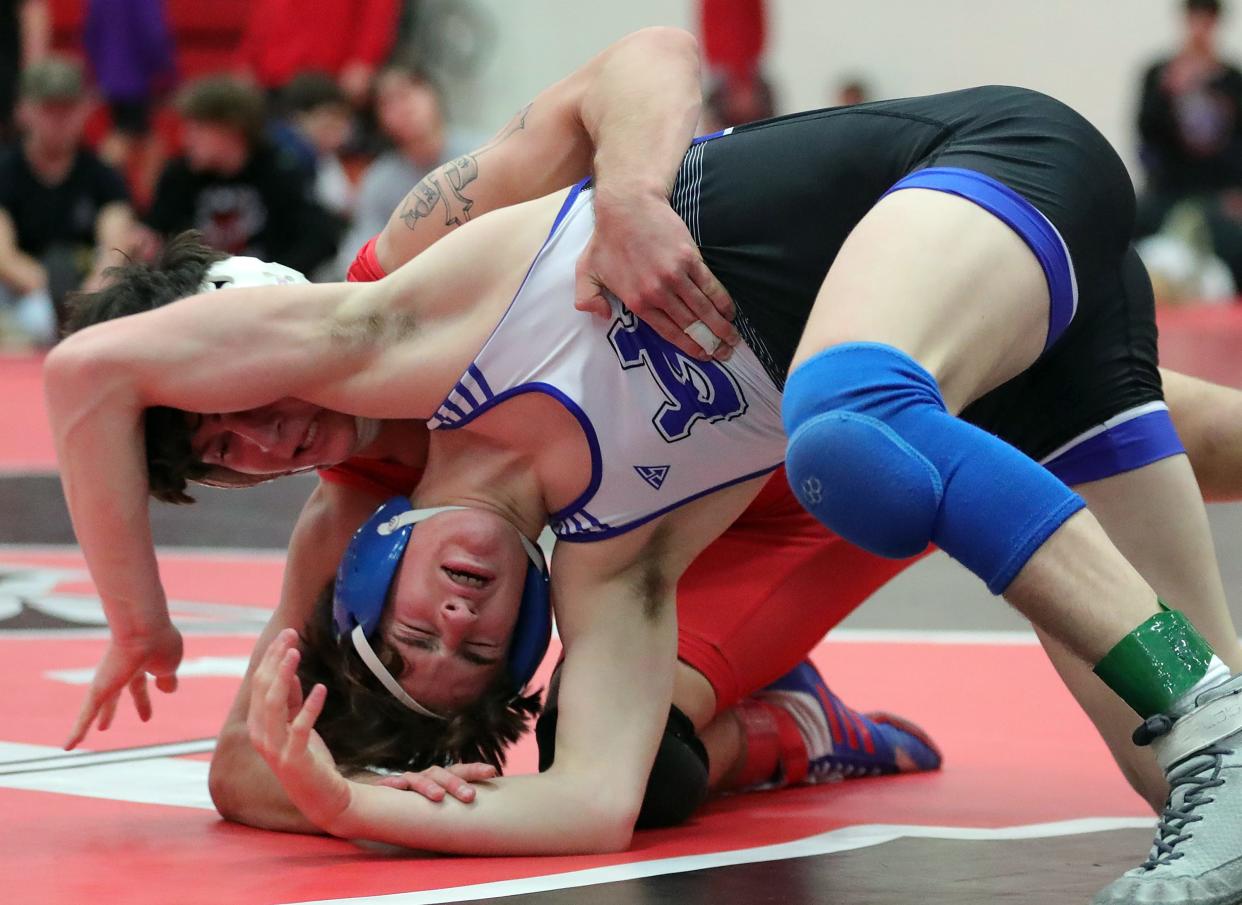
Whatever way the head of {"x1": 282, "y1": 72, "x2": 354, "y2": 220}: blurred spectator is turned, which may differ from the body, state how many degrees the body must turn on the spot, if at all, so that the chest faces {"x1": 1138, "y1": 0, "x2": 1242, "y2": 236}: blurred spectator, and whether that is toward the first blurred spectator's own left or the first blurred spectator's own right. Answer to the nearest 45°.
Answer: approximately 90° to the first blurred spectator's own left

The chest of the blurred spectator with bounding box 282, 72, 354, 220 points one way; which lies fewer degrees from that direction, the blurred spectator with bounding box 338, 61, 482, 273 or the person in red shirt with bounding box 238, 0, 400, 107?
the blurred spectator

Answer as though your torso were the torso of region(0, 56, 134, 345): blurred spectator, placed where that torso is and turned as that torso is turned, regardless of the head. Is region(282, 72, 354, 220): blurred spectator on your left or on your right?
on your left

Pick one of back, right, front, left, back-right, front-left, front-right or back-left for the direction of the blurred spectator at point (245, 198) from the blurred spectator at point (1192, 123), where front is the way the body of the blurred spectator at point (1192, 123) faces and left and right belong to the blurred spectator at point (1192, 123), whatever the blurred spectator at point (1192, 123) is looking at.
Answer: front-right

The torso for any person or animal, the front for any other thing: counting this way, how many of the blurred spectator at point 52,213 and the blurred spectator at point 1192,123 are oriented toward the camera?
2

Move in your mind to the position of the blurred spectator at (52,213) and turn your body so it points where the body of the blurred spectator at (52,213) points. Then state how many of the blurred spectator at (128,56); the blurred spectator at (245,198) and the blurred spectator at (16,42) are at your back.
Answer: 2

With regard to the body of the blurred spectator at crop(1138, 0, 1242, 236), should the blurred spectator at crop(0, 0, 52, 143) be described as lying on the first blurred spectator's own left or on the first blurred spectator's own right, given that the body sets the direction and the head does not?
on the first blurred spectator's own right

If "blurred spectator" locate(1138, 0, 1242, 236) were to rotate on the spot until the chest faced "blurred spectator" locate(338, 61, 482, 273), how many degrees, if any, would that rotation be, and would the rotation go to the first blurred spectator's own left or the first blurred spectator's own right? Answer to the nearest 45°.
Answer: approximately 45° to the first blurred spectator's own right

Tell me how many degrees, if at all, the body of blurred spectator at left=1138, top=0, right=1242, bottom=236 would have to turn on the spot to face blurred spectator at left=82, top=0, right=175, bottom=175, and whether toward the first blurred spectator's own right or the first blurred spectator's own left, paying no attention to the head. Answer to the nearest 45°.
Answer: approximately 90° to the first blurred spectator's own right

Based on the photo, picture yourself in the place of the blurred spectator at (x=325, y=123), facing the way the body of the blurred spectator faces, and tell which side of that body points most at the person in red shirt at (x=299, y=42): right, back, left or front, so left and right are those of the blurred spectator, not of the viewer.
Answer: back
